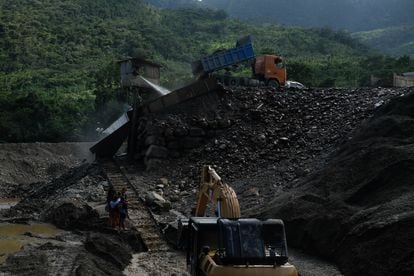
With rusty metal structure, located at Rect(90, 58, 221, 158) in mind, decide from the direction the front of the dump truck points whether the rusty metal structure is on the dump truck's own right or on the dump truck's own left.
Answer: on the dump truck's own right

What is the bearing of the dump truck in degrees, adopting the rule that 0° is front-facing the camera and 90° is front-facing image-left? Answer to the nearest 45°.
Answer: approximately 270°

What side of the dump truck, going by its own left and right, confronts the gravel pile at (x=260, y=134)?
right

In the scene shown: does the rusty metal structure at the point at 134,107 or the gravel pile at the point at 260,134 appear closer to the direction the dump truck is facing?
the gravel pile
